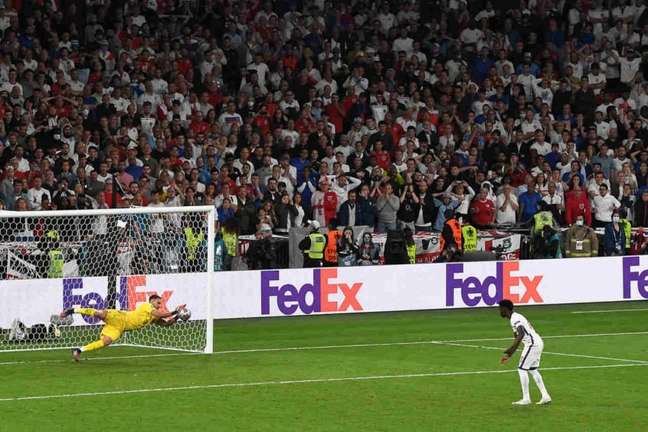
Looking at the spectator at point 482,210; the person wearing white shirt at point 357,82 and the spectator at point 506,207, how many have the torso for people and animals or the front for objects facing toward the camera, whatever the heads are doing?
3

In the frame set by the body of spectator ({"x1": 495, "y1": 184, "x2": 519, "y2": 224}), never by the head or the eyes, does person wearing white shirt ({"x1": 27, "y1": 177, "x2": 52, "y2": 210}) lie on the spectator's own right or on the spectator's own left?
on the spectator's own right

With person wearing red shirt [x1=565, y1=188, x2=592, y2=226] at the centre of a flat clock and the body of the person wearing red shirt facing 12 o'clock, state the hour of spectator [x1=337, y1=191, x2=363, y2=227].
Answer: The spectator is roughly at 2 o'clock from the person wearing red shirt.

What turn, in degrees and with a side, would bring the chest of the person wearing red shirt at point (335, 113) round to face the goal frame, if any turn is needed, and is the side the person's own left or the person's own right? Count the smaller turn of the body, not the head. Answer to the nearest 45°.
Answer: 0° — they already face it

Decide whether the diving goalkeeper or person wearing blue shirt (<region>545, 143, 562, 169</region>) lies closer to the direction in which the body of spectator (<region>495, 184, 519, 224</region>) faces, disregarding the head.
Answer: the diving goalkeeper

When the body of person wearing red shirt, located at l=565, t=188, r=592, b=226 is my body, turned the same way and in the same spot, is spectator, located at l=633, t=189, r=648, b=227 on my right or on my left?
on my left

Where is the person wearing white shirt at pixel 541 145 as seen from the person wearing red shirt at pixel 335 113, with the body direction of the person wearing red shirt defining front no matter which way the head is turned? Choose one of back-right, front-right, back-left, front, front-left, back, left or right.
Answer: left
